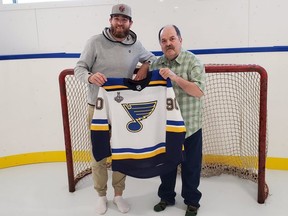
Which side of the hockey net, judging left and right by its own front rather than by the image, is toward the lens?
front
